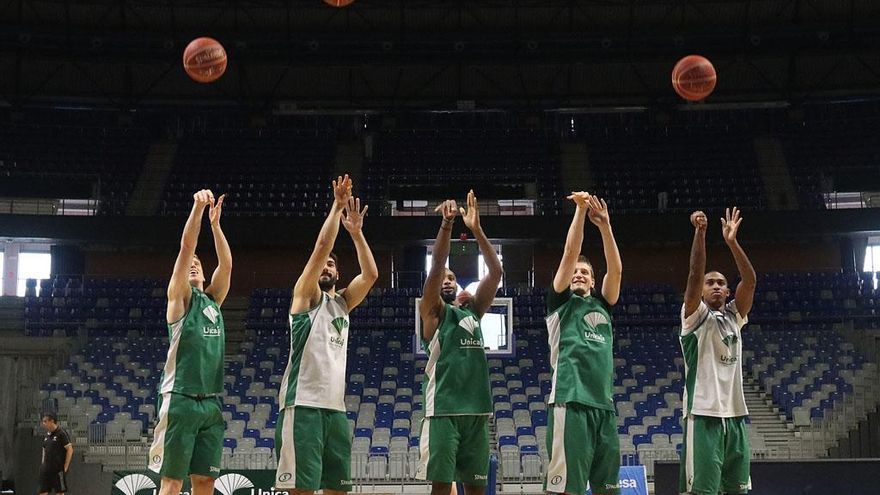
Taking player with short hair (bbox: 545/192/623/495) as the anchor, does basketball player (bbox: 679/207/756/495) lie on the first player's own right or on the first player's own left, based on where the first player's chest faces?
on the first player's own left

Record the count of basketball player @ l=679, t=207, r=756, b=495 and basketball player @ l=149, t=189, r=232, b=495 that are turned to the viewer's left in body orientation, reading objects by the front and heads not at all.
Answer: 0

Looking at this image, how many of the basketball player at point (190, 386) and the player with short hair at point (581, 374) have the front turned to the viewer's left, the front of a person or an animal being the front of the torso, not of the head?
0

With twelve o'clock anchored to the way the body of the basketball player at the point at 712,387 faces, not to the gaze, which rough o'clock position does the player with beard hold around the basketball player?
The player with beard is roughly at 4 o'clock from the basketball player.

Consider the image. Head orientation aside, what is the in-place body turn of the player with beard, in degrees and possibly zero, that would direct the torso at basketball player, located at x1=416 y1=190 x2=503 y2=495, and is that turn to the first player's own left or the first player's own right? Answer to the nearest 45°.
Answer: approximately 45° to the first player's own left

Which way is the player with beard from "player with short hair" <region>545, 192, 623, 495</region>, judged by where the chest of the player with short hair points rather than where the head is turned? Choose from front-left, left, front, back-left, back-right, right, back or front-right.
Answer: back-right

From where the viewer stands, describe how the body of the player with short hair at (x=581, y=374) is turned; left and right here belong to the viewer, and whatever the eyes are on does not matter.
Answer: facing the viewer and to the right of the viewer

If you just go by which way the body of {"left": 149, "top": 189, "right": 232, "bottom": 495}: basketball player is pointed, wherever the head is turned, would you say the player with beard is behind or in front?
in front
